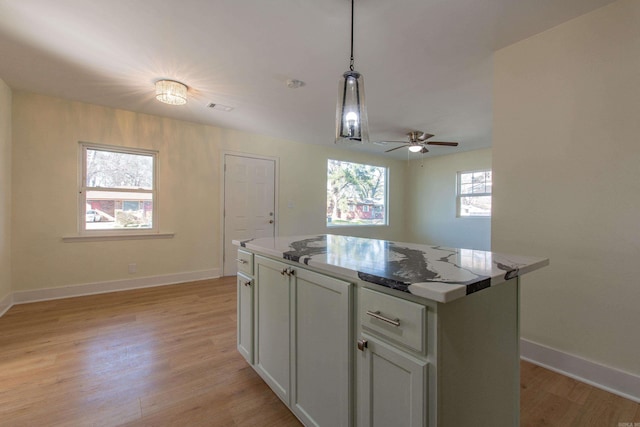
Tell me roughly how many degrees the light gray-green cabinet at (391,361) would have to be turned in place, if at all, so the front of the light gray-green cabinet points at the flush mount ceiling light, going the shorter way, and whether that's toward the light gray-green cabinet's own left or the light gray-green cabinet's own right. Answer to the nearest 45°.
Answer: approximately 90° to the light gray-green cabinet's own right

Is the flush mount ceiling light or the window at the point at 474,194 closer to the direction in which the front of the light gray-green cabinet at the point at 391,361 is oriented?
the flush mount ceiling light

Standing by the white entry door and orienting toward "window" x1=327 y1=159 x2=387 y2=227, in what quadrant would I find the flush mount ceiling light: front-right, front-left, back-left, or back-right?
back-right

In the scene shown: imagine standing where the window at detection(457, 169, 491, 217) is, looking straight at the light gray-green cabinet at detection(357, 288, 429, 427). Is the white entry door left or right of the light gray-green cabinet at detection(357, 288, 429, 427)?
right

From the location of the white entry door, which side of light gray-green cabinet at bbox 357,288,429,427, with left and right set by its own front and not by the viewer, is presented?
right

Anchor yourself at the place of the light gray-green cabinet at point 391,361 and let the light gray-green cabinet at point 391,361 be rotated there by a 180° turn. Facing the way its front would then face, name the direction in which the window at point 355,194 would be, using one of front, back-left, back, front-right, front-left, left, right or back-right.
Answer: front-left

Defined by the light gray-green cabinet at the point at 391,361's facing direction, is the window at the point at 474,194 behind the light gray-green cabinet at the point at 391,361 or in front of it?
behind

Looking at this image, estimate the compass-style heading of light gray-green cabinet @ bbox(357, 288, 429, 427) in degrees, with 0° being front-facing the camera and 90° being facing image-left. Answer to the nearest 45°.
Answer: approximately 45°

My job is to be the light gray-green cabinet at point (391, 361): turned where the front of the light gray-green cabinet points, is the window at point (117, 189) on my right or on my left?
on my right
